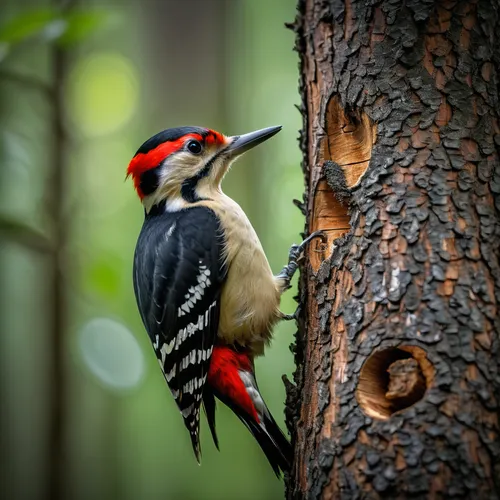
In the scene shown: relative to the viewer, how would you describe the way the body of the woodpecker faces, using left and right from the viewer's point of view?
facing to the right of the viewer
